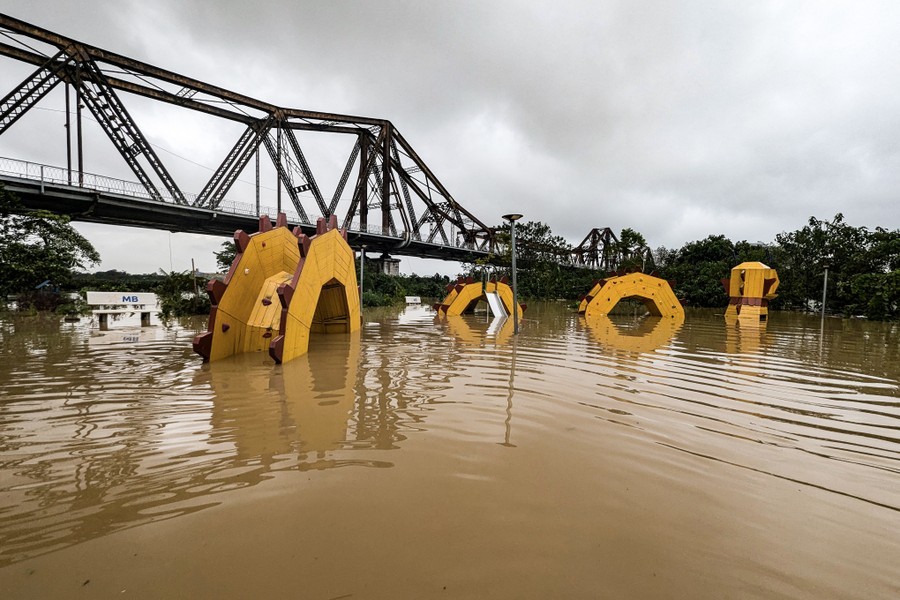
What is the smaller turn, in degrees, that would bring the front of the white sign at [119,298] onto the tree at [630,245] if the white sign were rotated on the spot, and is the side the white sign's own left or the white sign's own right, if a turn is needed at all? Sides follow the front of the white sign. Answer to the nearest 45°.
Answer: approximately 90° to the white sign's own left

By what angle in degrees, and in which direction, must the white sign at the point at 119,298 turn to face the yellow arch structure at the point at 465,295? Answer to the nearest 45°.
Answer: approximately 90° to its left

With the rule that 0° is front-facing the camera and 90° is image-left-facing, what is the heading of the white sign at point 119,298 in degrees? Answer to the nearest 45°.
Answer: approximately 0°

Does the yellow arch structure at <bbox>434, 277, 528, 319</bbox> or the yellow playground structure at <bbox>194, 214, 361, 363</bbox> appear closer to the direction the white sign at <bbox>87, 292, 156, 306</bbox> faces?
the yellow playground structure

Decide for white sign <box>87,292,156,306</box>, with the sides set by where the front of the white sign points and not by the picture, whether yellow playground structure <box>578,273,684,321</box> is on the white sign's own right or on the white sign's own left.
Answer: on the white sign's own left

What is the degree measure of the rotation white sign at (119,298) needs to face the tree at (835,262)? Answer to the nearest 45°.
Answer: approximately 90° to its left

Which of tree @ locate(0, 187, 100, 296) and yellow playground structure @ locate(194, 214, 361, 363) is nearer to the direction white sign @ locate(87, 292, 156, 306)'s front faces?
the yellow playground structure

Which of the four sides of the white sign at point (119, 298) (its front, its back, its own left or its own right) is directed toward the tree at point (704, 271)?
left

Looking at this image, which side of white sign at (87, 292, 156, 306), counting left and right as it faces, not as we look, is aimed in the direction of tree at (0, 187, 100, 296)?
back
